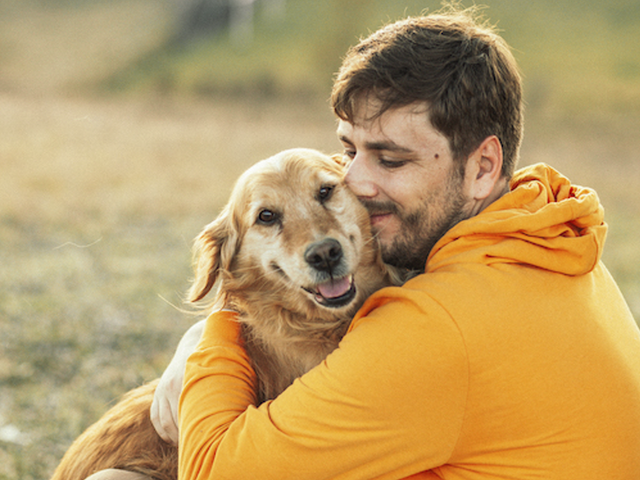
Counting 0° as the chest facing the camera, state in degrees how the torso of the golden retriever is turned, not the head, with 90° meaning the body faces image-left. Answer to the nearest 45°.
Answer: approximately 315°

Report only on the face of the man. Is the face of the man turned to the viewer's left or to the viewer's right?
to the viewer's left
